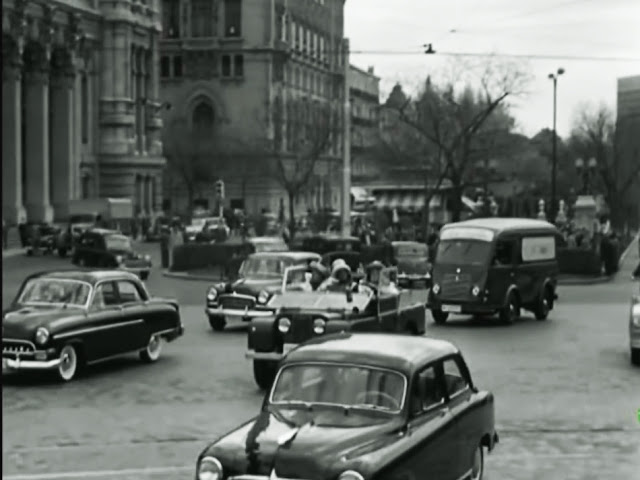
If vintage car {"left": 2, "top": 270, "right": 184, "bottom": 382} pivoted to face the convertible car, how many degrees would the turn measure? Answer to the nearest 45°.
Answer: approximately 135° to its left

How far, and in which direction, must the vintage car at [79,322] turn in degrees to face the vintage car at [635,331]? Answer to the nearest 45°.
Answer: approximately 135° to its left

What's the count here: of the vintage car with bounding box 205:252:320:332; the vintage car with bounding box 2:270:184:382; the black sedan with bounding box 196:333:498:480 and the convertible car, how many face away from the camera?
0

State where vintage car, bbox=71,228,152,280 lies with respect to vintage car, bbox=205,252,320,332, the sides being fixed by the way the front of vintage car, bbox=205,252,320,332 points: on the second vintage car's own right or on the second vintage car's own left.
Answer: on the second vintage car's own right

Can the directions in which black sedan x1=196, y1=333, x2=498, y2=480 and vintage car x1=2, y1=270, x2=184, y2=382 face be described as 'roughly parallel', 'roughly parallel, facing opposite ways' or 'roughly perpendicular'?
roughly parallel

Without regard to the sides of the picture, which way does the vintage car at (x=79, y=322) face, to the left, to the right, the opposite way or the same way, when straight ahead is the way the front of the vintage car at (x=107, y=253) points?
to the right

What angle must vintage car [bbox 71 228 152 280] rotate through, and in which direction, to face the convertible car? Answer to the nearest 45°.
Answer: approximately 45° to its right

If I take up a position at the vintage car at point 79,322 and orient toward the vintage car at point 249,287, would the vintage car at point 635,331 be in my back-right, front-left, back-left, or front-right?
front-right

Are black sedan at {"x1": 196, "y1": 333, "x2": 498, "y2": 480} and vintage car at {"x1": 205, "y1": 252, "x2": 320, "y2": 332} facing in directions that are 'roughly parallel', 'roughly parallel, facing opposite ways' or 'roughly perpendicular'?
roughly parallel

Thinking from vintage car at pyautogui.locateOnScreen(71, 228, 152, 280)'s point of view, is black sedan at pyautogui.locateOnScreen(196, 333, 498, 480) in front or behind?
in front

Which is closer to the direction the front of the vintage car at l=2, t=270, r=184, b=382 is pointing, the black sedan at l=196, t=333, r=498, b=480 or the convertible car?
the black sedan

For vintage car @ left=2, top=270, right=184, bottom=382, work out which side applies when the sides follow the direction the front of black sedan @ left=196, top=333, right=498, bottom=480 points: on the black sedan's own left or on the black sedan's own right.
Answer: on the black sedan's own right

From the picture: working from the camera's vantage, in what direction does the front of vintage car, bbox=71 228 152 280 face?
facing the viewer and to the right of the viewer

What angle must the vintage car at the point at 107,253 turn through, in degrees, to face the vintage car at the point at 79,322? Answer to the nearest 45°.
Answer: approximately 45° to its right

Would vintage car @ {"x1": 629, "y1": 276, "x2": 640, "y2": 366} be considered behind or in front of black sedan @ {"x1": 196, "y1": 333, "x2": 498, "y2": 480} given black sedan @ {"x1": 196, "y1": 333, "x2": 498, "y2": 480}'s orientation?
behind

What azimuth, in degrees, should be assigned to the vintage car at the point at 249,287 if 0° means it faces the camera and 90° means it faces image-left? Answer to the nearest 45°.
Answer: approximately 45°

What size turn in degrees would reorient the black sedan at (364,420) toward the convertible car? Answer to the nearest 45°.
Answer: approximately 135° to its right

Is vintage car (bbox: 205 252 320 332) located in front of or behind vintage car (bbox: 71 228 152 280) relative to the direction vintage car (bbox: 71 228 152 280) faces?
in front
